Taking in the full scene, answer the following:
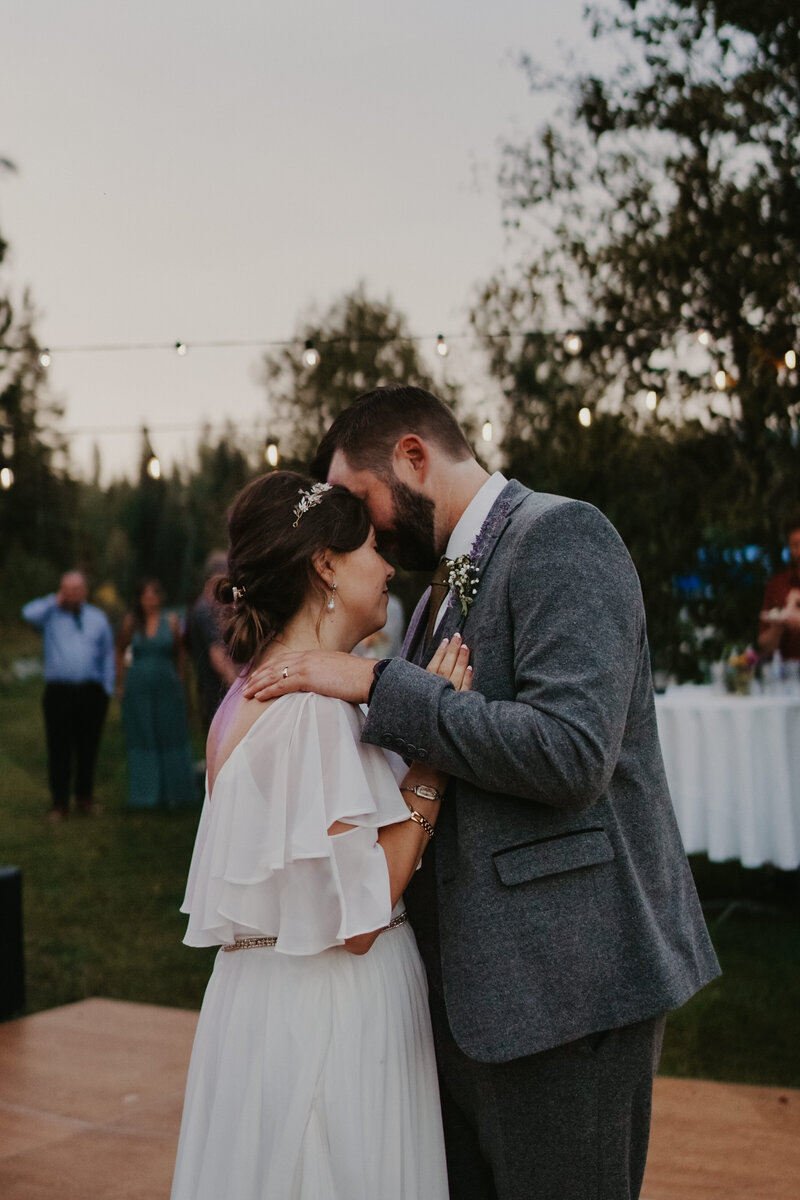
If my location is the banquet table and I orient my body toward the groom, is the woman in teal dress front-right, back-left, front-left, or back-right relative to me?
back-right

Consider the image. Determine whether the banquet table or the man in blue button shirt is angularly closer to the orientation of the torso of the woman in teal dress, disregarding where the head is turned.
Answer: the banquet table

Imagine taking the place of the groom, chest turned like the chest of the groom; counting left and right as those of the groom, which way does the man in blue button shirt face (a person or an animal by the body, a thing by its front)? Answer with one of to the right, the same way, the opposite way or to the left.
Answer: to the left

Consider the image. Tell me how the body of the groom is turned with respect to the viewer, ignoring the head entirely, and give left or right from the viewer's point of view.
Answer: facing to the left of the viewer

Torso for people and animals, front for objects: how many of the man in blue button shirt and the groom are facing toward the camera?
1

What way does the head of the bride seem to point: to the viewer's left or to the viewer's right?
to the viewer's right

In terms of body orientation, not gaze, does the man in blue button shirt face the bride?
yes

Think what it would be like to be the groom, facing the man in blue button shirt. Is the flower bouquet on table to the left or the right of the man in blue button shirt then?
right
